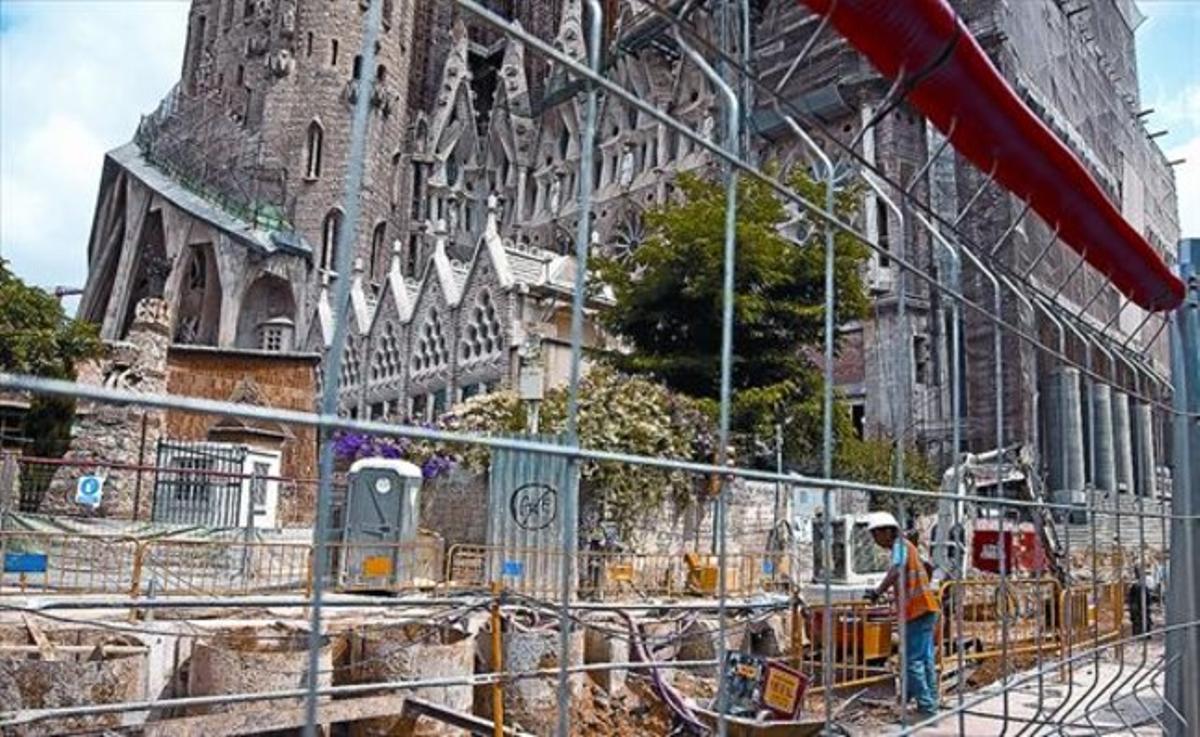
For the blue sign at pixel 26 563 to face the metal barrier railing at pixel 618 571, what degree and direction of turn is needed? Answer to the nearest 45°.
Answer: approximately 90° to its left

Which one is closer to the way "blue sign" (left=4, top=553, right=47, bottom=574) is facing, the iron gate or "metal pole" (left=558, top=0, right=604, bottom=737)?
the metal pole

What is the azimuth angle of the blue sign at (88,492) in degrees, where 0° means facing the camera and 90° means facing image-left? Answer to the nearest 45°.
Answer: approximately 0°

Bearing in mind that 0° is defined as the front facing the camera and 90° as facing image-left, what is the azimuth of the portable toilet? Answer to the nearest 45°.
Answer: approximately 0°

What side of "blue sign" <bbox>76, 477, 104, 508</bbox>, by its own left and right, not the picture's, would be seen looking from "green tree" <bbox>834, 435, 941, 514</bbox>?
left

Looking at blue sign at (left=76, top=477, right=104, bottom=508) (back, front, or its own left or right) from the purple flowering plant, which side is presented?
left

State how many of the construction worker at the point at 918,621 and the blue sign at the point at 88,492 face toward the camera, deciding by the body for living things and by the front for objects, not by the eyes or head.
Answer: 1

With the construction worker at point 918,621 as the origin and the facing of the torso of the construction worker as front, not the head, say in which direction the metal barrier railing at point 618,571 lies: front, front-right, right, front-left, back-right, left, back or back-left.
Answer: front-right

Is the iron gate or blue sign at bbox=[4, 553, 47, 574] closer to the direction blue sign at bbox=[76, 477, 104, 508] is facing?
the blue sign

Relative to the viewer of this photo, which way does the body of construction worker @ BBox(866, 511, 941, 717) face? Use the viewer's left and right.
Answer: facing to the left of the viewer
